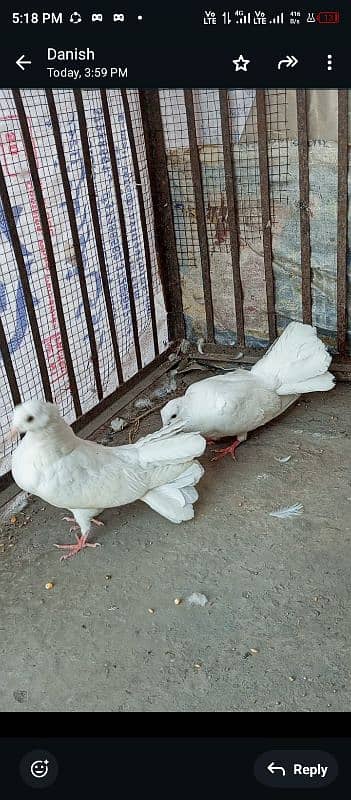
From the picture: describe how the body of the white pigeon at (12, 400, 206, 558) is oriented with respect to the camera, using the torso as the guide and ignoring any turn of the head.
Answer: to the viewer's left

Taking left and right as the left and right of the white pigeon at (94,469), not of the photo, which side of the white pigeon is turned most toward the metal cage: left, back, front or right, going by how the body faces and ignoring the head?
right

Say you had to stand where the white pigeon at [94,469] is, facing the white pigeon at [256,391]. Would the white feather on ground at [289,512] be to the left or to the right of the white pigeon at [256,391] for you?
right

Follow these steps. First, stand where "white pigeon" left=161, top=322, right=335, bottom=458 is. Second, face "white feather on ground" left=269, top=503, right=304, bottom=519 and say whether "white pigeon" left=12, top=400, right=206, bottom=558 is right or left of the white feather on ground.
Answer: right

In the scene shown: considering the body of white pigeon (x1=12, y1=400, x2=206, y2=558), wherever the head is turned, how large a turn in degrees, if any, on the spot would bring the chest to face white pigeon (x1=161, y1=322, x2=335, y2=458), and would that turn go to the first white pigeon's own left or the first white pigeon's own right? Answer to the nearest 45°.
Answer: approximately 135° to the first white pigeon's own right

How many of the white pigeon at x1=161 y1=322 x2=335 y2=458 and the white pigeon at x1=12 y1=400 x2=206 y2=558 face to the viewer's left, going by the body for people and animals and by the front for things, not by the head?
2

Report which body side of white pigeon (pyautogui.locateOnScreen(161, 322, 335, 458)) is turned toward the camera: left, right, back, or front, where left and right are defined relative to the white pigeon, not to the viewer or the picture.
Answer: left

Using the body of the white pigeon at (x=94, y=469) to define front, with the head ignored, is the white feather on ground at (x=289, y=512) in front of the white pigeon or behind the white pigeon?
behind

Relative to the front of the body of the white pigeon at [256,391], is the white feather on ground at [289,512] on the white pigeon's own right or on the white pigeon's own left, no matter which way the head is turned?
on the white pigeon's own left
